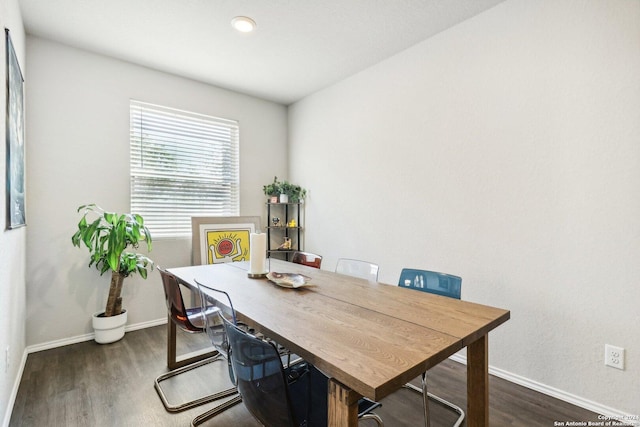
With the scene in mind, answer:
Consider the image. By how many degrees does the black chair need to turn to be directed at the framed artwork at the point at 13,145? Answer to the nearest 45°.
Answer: approximately 90° to its left

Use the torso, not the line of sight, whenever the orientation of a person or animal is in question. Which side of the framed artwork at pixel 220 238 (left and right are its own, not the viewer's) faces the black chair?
front

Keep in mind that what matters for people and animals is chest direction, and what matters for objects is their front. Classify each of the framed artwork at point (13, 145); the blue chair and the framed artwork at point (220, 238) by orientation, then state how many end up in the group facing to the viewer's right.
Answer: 1

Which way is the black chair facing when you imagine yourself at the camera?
facing away from the viewer and to the right of the viewer

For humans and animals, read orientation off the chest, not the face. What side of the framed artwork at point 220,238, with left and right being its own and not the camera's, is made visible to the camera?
front

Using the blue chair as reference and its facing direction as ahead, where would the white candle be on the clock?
The white candle is roughly at 1 o'clock from the blue chair.

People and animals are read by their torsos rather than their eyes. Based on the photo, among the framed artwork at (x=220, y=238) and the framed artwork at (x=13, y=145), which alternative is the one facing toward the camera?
the framed artwork at (x=220, y=238)

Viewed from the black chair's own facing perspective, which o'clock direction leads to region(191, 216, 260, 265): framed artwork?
The framed artwork is roughly at 10 o'clock from the black chair.

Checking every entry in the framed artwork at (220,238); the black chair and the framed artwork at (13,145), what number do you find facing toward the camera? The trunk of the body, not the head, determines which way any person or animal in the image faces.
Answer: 1

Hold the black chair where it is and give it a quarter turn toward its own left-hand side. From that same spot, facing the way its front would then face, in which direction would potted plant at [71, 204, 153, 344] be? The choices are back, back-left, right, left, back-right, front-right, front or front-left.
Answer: front

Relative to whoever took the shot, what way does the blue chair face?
facing the viewer and to the left of the viewer

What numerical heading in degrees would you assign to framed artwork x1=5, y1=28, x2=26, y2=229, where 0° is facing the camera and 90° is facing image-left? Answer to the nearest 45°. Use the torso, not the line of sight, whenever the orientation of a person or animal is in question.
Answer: approximately 270°

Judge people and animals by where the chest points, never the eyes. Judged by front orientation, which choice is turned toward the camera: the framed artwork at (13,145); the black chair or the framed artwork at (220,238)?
the framed artwork at (220,238)

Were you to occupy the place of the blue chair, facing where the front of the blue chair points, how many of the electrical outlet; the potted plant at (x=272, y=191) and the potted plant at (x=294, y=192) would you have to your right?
2

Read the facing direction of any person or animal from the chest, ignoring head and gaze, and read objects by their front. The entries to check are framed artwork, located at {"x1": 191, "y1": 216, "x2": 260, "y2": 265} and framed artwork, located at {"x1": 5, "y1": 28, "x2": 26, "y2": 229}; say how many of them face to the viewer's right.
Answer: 1

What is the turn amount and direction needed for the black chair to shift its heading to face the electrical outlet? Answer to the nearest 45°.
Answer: approximately 45° to its right
